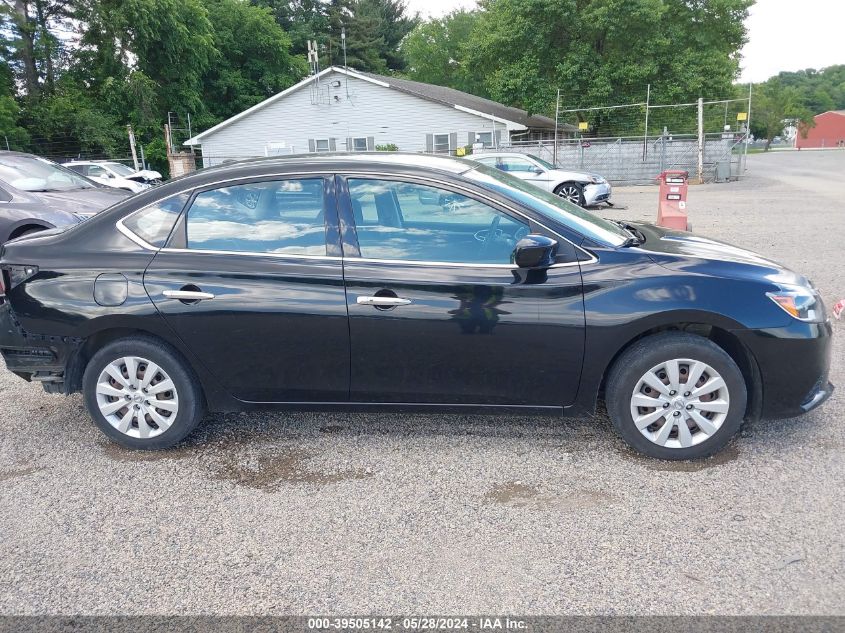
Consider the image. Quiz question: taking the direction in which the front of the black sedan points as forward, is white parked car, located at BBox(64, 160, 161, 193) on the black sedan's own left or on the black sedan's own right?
on the black sedan's own left

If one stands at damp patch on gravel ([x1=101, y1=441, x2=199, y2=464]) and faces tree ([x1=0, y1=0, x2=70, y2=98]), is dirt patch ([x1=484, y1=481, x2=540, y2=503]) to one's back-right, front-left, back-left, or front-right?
back-right

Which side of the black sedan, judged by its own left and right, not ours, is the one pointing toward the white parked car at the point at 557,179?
left

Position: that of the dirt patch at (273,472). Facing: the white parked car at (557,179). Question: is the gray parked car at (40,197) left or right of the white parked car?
left

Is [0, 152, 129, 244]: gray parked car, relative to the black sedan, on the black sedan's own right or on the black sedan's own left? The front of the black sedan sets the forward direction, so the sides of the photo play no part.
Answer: on the black sedan's own left

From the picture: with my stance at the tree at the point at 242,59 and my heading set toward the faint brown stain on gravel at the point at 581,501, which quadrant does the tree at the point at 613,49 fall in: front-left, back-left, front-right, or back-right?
front-left

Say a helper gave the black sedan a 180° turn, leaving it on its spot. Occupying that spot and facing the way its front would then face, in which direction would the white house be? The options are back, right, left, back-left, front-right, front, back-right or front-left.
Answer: right

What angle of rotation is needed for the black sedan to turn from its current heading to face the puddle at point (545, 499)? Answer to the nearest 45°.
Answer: approximately 45° to its right

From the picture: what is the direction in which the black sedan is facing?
to the viewer's right

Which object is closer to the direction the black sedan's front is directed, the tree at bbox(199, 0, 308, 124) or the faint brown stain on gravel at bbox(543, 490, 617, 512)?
the faint brown stain on gravel

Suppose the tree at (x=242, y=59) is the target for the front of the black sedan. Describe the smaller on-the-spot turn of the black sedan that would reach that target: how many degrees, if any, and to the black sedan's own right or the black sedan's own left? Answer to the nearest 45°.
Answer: approximately 90° to the black sedan's own left
